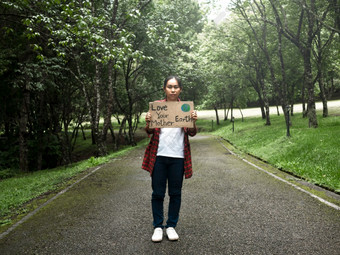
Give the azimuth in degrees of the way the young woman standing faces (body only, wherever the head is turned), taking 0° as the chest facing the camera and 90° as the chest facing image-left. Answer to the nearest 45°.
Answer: approximately 0°
